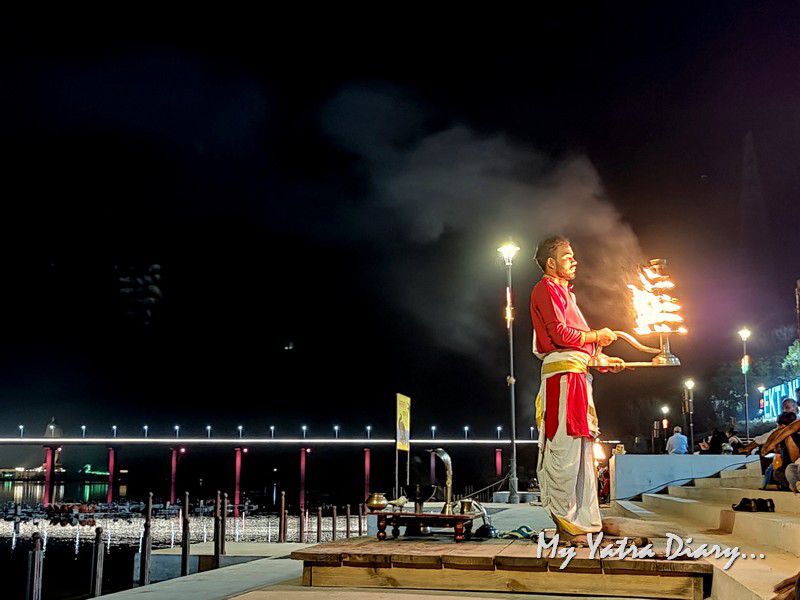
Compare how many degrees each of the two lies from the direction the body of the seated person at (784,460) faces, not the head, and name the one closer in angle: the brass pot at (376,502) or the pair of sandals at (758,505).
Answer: the brass pot

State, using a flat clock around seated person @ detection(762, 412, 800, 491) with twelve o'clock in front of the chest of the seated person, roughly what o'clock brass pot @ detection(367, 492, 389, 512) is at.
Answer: The brass pot is roughly at 11 o'clock from the seated person.

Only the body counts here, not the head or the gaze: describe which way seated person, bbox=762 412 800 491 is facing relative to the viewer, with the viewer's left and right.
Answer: facing to the left of the viewer

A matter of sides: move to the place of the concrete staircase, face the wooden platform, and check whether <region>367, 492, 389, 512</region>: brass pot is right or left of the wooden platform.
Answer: right

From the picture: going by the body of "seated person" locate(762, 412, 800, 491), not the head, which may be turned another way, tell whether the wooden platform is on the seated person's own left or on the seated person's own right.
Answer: on the seated person's own left

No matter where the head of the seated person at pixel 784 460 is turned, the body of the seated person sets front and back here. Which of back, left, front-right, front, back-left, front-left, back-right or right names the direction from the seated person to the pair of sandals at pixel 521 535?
front-left
